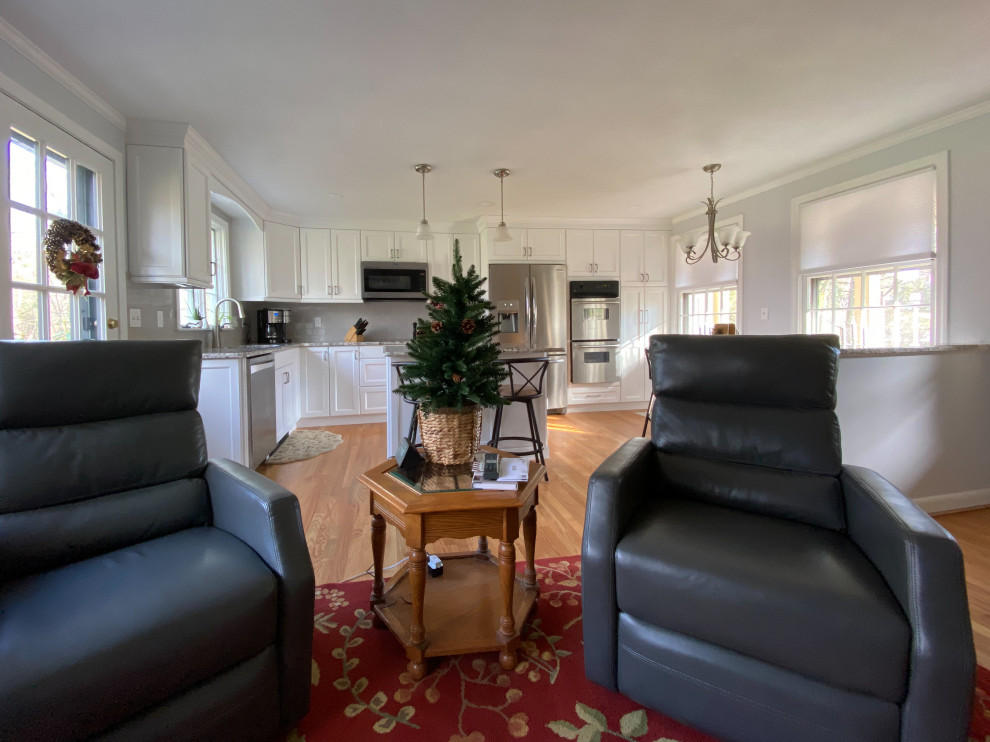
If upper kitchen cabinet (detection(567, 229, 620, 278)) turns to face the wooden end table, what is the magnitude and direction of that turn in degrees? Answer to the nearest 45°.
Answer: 0° — it already faces it

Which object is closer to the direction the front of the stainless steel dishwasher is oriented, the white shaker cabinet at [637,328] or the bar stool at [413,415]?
the bar stool

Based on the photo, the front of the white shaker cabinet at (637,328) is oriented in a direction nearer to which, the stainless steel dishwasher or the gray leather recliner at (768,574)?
the gray leather recliner

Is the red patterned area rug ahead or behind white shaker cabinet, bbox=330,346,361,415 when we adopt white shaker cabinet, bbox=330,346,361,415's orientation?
ahead

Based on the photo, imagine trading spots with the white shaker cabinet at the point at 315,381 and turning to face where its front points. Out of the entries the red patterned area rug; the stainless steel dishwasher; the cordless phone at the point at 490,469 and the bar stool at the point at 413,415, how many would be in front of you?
4

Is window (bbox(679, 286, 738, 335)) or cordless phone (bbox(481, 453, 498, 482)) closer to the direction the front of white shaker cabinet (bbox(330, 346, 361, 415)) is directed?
the cordless phone

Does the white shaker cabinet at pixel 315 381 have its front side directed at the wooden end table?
yes

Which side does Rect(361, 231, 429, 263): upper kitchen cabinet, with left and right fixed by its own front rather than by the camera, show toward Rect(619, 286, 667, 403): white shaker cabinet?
left

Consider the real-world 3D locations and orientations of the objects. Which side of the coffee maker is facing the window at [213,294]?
right

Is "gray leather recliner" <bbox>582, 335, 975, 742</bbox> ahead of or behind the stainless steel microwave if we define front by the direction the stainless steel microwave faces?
ahead

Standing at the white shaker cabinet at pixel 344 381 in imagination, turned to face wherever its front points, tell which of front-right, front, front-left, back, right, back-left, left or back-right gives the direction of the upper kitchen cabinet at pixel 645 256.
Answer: left

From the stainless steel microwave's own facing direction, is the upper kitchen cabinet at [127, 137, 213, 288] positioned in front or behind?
in front
